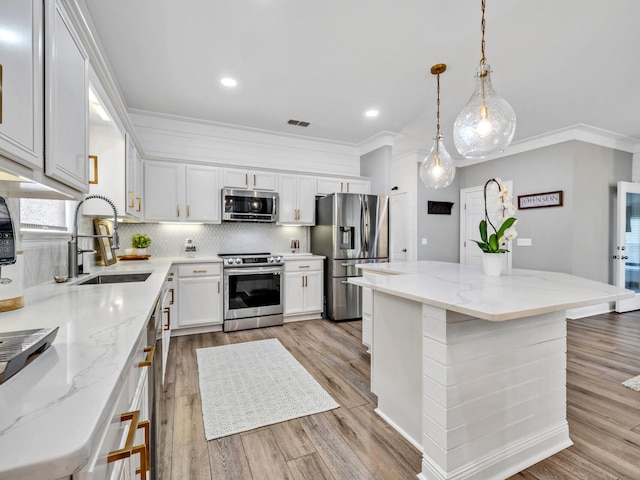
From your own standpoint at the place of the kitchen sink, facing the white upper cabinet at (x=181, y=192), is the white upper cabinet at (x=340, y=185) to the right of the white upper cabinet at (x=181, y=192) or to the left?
right

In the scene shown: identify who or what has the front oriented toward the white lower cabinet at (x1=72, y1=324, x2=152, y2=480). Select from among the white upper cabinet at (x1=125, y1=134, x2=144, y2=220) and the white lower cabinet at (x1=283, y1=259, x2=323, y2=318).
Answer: the white lower cabinet at (x1=283, y1=259, x2=323, y2=318)

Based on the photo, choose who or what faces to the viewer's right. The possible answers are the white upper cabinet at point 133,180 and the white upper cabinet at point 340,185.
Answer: the white upper cabinet at point 133,180

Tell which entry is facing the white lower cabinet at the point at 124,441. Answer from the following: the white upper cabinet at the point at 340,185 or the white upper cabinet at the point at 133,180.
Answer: the white upper cabinet at the point at 340,185

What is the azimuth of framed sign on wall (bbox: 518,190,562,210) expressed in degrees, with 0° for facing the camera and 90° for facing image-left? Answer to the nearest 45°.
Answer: approximately 45°

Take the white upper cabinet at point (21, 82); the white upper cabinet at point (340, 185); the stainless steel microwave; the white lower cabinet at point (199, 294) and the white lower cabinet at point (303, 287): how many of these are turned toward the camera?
4

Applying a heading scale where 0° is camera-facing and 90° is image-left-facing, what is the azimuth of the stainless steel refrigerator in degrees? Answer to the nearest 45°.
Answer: approximately 315°

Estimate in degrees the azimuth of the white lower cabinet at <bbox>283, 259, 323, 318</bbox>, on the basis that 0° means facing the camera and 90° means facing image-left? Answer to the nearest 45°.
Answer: approximately 0°

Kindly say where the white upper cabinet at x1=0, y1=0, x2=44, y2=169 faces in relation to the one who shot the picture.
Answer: facing to the right of the viewer

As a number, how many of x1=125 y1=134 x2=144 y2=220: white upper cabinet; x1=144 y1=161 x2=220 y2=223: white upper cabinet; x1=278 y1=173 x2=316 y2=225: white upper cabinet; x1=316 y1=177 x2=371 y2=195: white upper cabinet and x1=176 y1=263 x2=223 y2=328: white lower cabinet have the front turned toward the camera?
4

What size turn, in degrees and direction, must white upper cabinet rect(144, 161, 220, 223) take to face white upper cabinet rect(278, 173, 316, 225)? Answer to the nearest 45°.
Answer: approximately 90° to its left

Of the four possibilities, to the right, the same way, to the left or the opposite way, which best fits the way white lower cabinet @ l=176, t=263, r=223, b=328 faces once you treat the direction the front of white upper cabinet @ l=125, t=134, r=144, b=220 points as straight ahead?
to the right

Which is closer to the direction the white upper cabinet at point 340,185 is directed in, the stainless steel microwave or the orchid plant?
the orchid plant
